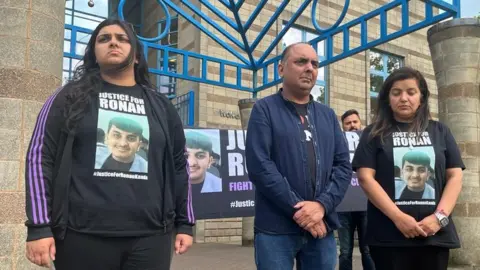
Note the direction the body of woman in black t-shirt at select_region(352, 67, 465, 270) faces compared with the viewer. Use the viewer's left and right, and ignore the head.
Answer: facing the viewer

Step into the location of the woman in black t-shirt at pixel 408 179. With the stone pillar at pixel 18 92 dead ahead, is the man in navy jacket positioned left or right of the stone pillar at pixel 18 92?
left

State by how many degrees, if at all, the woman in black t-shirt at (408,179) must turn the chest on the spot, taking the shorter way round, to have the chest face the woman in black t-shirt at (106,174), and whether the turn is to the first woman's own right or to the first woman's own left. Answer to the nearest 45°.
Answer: approximately 45° to the first woman's own right

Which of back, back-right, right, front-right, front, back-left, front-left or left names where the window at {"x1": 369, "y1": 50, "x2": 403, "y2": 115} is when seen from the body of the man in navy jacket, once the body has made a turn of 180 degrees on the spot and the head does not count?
front-right

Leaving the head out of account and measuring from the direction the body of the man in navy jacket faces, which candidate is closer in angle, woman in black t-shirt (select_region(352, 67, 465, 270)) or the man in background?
the woman in black t-shirt

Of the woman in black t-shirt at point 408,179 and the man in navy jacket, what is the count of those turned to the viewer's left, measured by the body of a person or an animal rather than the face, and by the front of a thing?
0

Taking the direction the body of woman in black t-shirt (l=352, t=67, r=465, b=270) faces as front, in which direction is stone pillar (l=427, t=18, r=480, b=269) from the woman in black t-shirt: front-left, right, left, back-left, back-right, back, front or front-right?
back

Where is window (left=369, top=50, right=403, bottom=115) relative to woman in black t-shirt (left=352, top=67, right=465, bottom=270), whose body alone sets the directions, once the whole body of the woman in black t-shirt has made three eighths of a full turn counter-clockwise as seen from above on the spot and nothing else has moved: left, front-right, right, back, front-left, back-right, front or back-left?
front-left

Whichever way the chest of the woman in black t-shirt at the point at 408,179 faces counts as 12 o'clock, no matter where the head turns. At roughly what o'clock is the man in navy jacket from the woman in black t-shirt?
The man in navy jacket is roughly at 2 o'clock from the woman in black t-shirt.

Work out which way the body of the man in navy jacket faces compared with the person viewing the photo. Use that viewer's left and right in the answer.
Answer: facing the viewer and to the right of the viewer

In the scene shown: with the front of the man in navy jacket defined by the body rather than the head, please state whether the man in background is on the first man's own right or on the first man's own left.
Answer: on the first man's own left
